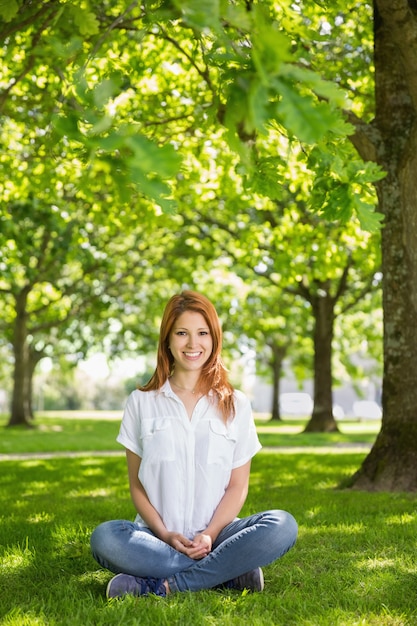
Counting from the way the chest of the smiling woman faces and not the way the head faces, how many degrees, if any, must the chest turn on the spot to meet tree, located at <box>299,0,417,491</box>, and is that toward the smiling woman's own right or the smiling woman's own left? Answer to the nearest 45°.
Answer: approximately 135° to the smiling woman's own left

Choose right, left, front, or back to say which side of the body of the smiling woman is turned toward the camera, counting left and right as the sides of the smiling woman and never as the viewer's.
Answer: front
